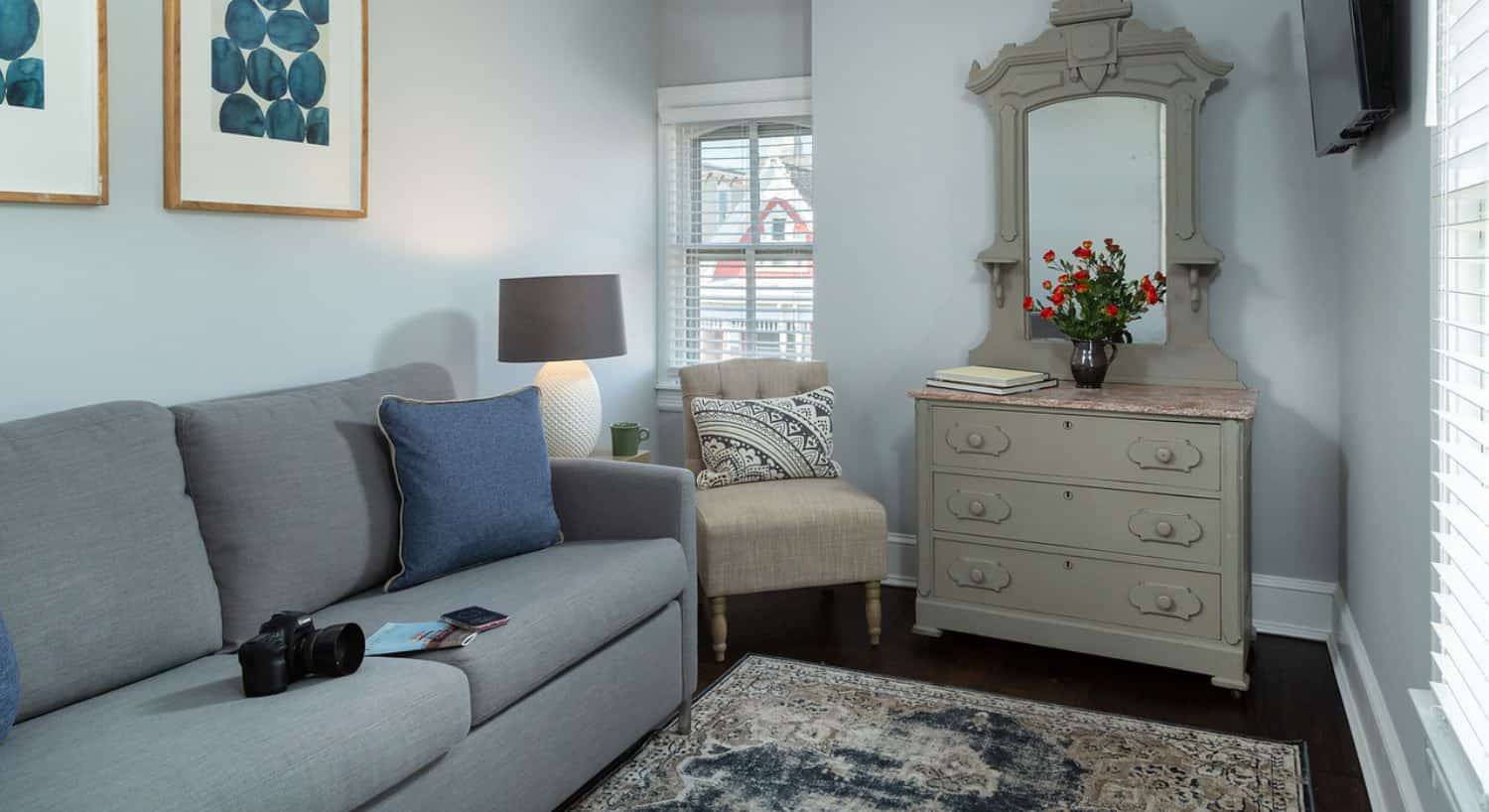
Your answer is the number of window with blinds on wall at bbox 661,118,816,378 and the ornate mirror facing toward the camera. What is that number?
2

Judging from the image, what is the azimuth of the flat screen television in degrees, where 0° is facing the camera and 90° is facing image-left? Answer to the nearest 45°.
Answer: approximately 45°

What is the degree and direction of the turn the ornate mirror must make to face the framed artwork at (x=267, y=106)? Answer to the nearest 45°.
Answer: approximately 45° to its right
